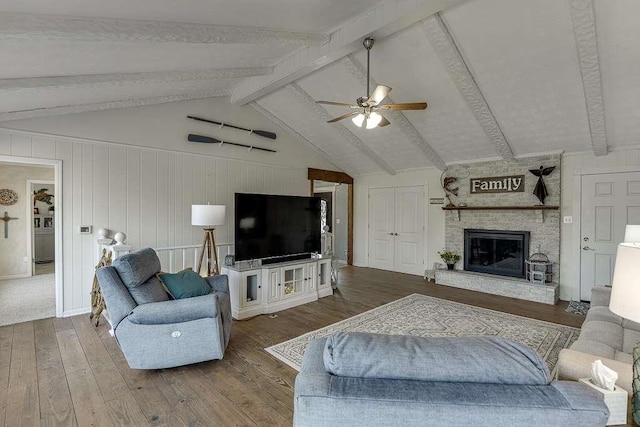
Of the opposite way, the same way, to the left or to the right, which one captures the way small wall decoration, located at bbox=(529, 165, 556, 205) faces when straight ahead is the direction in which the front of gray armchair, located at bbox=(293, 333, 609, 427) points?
the opposite way

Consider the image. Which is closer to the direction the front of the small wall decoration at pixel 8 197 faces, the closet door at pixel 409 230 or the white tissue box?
the white tissue box

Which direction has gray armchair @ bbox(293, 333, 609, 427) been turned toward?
away from the camera

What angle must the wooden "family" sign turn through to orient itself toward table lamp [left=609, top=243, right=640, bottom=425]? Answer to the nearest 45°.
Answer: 0° — it already faces it

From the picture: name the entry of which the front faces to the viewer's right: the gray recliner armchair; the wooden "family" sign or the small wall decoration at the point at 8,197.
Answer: the gray recliner armchair

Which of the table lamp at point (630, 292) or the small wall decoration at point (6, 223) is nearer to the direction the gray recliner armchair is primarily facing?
the table lamp

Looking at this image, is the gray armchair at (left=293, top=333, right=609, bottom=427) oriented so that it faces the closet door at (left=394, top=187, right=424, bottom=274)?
yes

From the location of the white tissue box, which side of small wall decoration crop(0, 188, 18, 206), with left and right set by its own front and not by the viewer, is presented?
front

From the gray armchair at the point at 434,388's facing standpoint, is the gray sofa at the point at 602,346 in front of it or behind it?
in front

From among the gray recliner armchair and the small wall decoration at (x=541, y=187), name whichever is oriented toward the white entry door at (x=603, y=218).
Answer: the gray recliner armchair

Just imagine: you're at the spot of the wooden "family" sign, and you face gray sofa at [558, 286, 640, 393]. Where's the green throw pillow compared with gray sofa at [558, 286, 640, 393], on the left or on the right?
right

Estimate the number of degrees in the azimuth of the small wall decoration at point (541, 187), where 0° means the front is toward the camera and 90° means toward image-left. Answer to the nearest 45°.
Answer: approximately 0°
